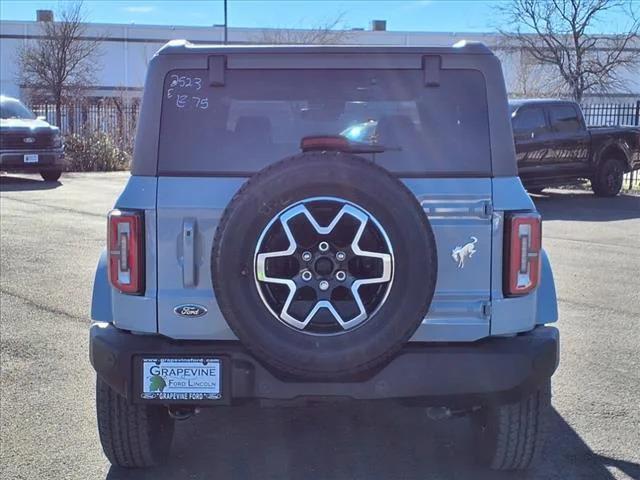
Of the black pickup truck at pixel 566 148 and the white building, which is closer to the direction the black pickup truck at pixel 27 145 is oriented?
the black pickup truck

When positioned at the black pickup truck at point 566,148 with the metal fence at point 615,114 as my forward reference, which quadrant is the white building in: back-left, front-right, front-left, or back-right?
front-left

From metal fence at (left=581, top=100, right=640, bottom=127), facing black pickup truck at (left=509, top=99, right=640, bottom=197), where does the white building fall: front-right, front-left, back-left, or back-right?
back-right

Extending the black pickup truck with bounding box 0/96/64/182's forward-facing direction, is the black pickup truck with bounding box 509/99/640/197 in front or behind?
in front

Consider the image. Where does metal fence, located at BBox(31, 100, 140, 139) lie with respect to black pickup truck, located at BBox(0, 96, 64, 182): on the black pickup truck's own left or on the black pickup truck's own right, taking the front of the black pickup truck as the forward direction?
on the black pickup truck's own left

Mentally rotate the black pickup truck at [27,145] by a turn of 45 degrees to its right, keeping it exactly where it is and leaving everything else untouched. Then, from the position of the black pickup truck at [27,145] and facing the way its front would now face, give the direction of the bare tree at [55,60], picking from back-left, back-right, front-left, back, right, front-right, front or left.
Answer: back

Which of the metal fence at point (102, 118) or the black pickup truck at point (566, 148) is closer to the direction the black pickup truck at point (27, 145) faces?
the black pickup truck

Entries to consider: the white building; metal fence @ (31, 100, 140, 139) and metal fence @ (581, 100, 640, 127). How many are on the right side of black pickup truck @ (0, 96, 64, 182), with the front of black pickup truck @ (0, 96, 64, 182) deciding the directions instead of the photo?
0

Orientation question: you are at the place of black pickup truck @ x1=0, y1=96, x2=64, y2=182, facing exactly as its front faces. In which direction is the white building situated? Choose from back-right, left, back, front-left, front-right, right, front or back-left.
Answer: back-left

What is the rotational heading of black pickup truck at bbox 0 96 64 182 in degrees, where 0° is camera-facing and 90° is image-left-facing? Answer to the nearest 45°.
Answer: approximately 315°
